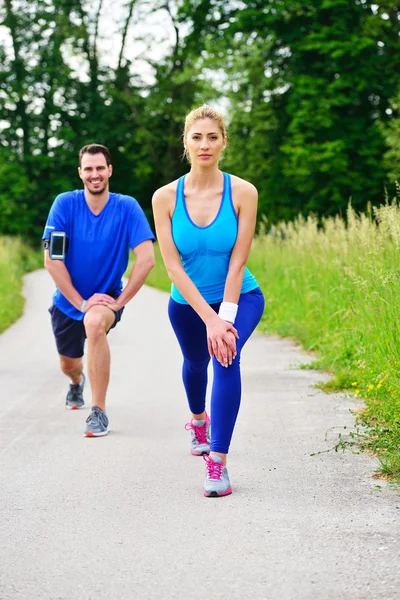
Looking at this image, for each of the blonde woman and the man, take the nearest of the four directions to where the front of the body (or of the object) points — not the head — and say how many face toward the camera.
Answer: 2

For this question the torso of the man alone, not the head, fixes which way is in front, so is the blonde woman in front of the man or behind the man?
in front

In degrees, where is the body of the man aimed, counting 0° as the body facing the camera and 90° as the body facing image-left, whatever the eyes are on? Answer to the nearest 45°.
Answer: approximately 0°

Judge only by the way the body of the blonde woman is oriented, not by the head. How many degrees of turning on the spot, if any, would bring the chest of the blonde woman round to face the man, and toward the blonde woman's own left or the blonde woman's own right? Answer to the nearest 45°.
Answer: approximately 135° to the blonde woman's own right
